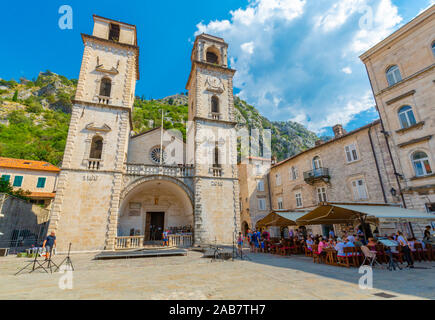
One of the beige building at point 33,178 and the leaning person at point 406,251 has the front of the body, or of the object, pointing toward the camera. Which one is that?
the beige building

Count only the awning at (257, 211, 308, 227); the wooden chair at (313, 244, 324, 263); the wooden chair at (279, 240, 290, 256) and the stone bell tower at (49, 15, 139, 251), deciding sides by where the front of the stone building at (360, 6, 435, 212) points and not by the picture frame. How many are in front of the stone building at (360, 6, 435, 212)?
4

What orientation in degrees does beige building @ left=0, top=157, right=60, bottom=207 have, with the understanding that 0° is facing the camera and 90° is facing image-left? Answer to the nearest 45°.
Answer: approximately 0°

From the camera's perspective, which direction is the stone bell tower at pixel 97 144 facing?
toward the camera

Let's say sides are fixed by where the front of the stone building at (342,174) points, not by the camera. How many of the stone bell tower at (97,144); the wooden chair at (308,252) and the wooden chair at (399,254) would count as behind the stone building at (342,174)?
0

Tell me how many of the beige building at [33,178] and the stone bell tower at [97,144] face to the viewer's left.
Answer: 0

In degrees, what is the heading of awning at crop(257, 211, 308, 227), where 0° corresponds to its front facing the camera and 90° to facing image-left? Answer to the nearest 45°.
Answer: approximately 45°

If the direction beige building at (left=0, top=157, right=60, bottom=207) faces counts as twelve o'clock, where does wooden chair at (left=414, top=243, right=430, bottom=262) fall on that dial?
The wooden chair is roughly at 11 o'clock from the beige building.

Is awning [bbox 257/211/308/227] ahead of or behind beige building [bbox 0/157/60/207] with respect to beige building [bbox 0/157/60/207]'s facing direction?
ahead

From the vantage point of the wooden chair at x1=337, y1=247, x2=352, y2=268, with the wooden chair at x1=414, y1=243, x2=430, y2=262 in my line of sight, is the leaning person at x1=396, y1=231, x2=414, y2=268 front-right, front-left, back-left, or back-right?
front-right

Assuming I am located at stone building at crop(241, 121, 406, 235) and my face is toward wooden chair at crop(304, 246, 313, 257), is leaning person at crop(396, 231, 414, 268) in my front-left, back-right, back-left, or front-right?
front-left
